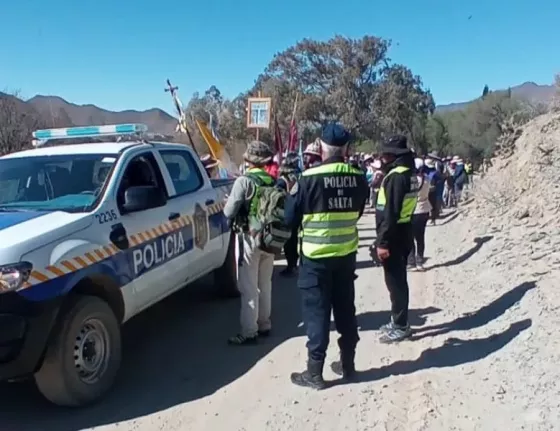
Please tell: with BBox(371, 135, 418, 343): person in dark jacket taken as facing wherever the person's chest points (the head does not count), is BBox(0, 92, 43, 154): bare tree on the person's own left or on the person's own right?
on the person's own right

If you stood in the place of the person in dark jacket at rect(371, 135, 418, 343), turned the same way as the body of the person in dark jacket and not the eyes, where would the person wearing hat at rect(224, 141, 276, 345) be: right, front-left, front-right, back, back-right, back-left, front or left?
front

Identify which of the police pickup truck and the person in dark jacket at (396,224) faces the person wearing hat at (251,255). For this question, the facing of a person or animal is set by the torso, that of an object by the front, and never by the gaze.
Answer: the person in dark jacket

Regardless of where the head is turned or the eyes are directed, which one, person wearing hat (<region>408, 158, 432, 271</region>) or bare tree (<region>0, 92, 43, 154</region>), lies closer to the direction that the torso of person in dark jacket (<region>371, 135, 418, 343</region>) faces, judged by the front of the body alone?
the bare tree

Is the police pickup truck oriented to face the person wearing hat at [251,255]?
no

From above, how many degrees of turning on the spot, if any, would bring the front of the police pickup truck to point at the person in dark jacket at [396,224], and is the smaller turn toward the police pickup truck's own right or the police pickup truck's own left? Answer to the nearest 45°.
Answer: approximately 135° to the police pickup truck's own left

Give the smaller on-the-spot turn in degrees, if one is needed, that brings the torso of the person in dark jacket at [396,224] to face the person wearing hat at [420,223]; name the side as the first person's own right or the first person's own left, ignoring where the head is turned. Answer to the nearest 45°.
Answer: approximately 90° to the first person's own right

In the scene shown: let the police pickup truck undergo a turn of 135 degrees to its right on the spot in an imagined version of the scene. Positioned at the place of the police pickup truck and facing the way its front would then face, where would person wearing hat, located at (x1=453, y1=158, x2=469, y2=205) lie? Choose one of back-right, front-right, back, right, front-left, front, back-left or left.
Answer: front-right

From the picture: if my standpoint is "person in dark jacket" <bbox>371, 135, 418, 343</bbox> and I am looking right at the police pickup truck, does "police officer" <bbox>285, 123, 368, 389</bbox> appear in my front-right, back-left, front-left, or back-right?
front-left

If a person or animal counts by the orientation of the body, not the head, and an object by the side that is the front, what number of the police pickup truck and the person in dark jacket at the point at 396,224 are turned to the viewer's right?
0

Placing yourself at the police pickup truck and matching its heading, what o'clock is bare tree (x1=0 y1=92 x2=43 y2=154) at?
The bare tree is roughly at 4 o'clock from the police pickup truck.

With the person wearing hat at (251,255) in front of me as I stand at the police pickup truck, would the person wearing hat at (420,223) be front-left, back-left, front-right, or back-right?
front-left

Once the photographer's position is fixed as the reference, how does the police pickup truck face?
facing the viewer and to the left of the viewer

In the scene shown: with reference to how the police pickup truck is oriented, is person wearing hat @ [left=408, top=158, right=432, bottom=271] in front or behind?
behind

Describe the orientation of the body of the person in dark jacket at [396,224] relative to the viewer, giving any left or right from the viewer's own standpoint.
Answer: facing to the left of the viewer

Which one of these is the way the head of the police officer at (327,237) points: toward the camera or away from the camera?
away from the camera

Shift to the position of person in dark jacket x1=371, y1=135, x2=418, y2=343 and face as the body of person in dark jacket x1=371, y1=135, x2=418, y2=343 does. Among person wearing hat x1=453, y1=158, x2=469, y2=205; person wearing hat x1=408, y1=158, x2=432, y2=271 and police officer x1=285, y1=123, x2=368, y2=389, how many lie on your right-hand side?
2

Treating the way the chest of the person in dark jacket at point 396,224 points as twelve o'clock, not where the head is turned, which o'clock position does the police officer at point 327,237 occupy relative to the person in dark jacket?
The police officer is roughly at 10 o'clock from the person in dark jacket.

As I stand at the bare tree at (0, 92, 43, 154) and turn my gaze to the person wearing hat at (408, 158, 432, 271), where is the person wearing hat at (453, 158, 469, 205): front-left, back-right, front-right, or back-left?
front-left

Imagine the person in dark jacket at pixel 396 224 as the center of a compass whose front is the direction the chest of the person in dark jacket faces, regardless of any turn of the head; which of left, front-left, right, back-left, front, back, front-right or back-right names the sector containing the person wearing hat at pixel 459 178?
right
